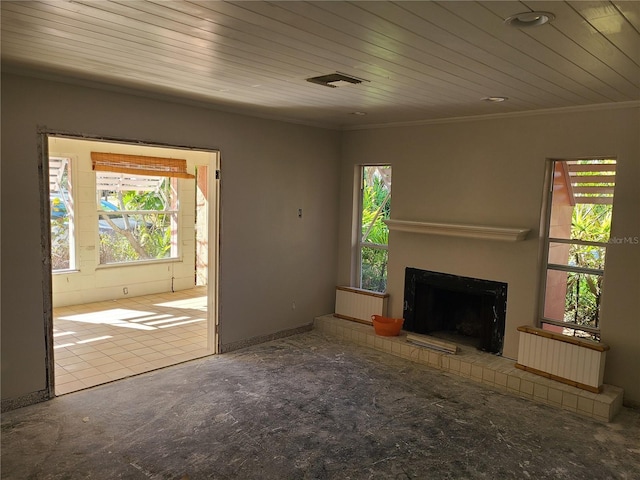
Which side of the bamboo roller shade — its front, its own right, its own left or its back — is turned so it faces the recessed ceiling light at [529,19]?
front

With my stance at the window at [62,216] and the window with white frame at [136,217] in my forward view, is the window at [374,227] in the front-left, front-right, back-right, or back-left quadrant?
front-right

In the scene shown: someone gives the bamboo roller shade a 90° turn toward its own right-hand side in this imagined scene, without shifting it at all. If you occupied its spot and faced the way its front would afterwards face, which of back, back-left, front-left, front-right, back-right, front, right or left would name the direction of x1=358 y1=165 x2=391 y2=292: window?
back-left

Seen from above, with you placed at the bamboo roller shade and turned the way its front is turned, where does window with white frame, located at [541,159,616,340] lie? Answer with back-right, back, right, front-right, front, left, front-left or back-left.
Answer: front-left

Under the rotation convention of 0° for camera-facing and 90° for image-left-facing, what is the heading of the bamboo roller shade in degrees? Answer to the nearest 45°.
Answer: approximately 0°

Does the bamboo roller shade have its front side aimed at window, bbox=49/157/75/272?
no

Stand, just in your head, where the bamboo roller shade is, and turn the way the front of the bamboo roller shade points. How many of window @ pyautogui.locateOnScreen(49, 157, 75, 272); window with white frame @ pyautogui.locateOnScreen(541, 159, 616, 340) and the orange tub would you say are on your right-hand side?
1

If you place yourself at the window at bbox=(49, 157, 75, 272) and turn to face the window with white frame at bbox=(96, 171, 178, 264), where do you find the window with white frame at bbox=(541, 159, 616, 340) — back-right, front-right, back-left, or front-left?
front-right

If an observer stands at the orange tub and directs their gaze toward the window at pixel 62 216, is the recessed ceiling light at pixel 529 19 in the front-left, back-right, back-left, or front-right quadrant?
back-left

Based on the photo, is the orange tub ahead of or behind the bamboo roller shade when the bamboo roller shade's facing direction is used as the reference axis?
ahead
